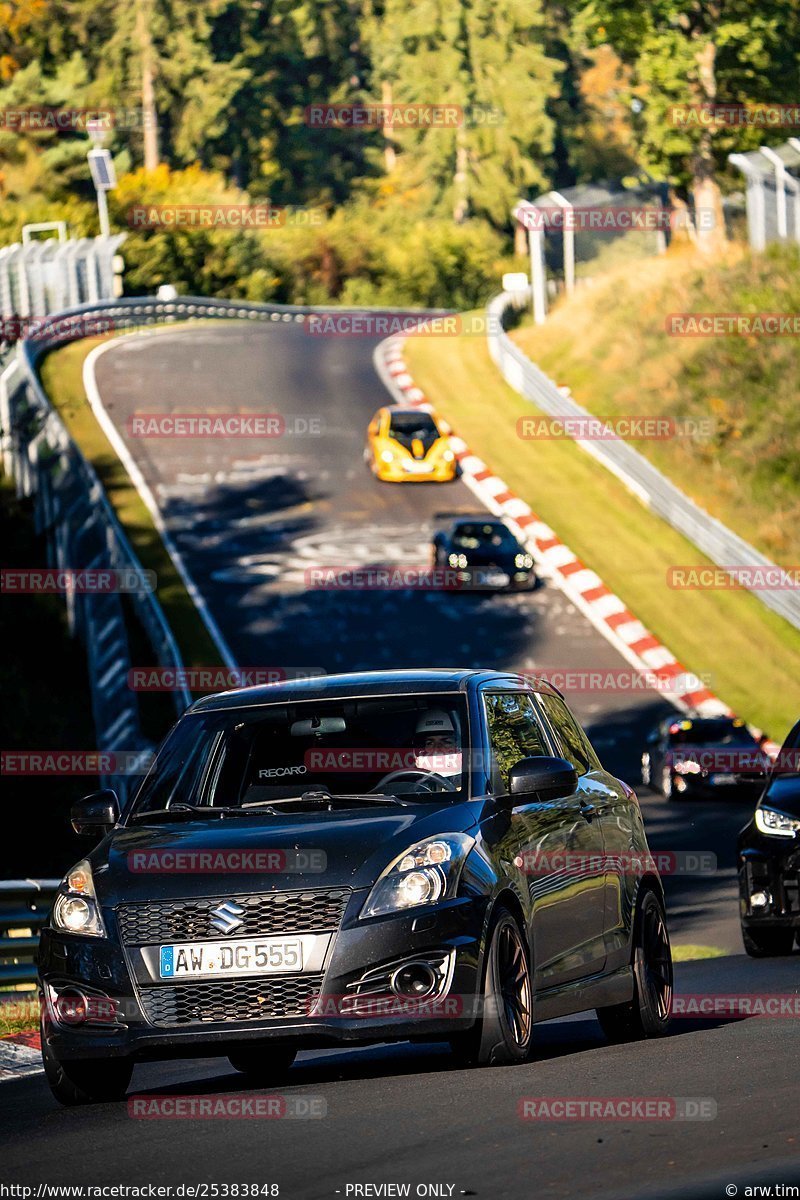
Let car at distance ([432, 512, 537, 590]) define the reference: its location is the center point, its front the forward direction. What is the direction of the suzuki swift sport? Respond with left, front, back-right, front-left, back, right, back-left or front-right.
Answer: front-right

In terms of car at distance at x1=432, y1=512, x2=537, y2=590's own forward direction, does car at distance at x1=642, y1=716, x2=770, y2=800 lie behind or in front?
in front

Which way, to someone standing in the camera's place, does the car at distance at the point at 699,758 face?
facing the viewer and to the right of the viewer

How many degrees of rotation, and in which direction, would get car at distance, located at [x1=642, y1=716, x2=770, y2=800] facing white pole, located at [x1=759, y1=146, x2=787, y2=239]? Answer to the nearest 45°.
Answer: approximately 135° to its left

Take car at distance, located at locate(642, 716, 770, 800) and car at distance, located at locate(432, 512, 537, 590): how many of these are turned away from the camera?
0

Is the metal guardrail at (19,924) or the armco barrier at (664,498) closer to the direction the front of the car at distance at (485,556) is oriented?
the metal guardrail

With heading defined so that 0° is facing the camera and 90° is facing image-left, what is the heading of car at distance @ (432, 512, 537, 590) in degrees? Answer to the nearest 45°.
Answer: approximately 315°

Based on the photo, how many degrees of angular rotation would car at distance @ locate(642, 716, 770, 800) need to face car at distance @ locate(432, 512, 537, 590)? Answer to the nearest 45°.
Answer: approximately 135° to its left

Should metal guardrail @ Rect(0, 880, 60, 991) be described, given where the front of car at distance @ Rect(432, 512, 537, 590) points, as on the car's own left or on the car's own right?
on the car's own right

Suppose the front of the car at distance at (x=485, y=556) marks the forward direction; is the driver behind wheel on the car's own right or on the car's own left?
on the car's own right
